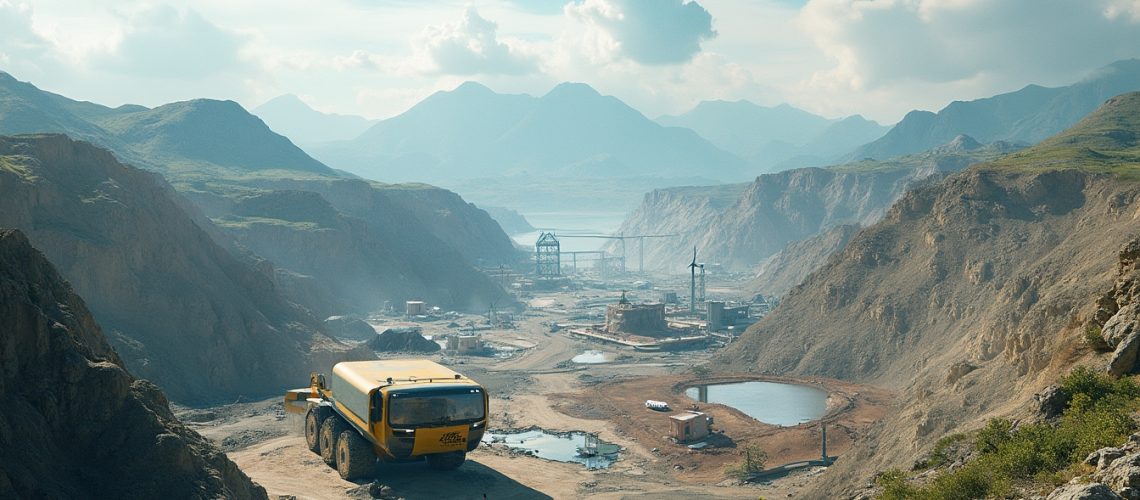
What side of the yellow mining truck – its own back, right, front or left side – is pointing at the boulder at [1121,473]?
front

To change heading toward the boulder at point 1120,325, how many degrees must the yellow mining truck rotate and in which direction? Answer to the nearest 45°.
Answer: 0° — it already faces it

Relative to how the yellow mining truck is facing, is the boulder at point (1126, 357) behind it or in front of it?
in front

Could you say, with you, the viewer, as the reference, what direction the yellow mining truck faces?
facing the viewer and to the right of the viewer

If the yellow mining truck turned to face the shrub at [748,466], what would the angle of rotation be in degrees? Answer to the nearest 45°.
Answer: approximately 90° to its left
